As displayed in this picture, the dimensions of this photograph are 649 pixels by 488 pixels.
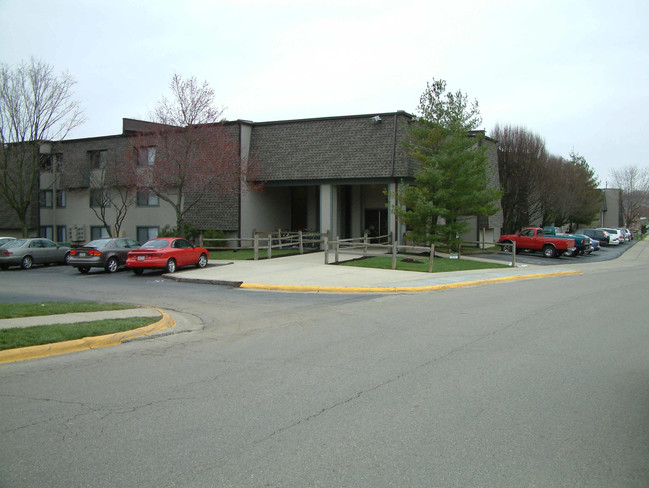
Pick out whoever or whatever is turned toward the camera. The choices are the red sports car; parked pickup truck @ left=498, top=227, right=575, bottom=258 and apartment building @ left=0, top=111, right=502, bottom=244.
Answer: the apartment building

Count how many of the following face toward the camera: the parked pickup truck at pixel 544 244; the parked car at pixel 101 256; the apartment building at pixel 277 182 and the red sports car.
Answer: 1

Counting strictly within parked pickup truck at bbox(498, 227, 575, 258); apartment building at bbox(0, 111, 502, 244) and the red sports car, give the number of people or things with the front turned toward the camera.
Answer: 1

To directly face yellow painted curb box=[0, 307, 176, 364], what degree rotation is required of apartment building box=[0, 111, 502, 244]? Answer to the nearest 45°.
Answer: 0° — it already faces it

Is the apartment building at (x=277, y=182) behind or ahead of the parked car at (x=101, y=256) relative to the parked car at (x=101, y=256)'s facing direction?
ahead

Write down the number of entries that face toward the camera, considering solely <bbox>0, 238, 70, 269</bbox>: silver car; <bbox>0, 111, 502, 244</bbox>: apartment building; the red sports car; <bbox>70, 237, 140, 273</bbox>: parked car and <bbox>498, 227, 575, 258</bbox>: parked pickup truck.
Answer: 1

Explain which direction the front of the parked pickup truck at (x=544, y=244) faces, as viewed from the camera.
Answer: facing away from the viewer and to the left of the viewer

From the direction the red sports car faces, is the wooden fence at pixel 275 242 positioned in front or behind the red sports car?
in front

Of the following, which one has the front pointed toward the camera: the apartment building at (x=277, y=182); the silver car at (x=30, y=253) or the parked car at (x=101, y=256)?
the apartment building

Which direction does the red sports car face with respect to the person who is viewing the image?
facing away from the viewer and to the right of the viewer

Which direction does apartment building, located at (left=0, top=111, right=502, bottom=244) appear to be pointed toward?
toward the camera

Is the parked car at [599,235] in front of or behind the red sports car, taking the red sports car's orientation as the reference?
in front

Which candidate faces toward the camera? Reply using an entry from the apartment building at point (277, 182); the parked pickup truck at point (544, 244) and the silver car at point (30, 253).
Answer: the apartment building
